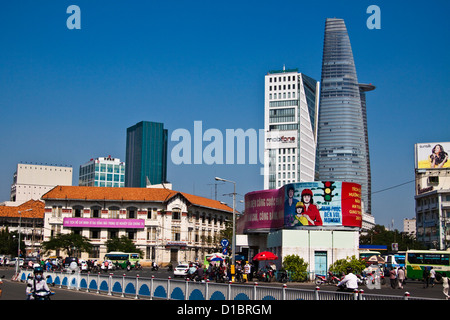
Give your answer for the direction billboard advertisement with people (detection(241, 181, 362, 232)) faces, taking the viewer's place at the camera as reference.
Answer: facing the viewer

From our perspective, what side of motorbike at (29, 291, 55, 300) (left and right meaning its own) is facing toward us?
front

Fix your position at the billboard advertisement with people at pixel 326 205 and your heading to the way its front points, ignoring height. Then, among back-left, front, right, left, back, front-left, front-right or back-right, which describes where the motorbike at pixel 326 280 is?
front

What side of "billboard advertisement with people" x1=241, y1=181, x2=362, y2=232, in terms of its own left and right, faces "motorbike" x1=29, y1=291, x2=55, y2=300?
front

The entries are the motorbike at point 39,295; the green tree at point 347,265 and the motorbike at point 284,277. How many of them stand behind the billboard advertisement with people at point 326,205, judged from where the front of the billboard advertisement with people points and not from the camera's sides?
0

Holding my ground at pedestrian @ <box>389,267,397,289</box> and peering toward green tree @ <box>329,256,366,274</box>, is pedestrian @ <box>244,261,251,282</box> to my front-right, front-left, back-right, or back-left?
front-left

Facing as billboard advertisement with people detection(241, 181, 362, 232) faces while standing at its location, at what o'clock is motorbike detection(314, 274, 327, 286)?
The motorbike is roughly at 12 o'clock from the billboard advertisement with people.

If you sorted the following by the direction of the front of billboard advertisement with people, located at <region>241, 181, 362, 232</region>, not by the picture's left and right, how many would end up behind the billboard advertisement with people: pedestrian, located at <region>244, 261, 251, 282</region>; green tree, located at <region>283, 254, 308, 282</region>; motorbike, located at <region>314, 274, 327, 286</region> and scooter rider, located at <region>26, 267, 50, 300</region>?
0

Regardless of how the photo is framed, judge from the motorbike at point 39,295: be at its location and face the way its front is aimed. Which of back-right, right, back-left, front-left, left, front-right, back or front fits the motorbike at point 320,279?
back-left

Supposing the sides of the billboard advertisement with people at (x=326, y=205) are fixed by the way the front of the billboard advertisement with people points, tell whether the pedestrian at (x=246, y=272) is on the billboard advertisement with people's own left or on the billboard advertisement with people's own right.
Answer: on the billboard advertisement with people's own right

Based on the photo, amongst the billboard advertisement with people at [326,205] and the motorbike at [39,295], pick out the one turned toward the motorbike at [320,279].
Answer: the billboard advertisement with people

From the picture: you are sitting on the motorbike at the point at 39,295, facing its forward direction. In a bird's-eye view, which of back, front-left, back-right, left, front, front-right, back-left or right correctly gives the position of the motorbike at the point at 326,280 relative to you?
back-left

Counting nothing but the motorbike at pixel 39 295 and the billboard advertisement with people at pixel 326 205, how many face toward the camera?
2

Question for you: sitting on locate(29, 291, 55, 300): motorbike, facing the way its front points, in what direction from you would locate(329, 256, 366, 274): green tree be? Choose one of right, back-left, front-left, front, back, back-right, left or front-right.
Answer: back-left
